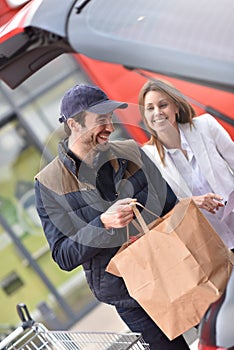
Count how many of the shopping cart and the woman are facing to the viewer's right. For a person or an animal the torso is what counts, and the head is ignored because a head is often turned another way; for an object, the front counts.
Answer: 1

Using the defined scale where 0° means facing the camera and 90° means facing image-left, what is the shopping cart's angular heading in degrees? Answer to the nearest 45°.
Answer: approximately 270°

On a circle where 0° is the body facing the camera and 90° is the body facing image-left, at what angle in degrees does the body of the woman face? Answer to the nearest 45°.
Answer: approximately 45°

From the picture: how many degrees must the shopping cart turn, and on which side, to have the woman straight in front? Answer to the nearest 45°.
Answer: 0° — it already faces them

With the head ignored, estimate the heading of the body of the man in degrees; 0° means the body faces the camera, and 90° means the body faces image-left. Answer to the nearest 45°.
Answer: approximately 315°
